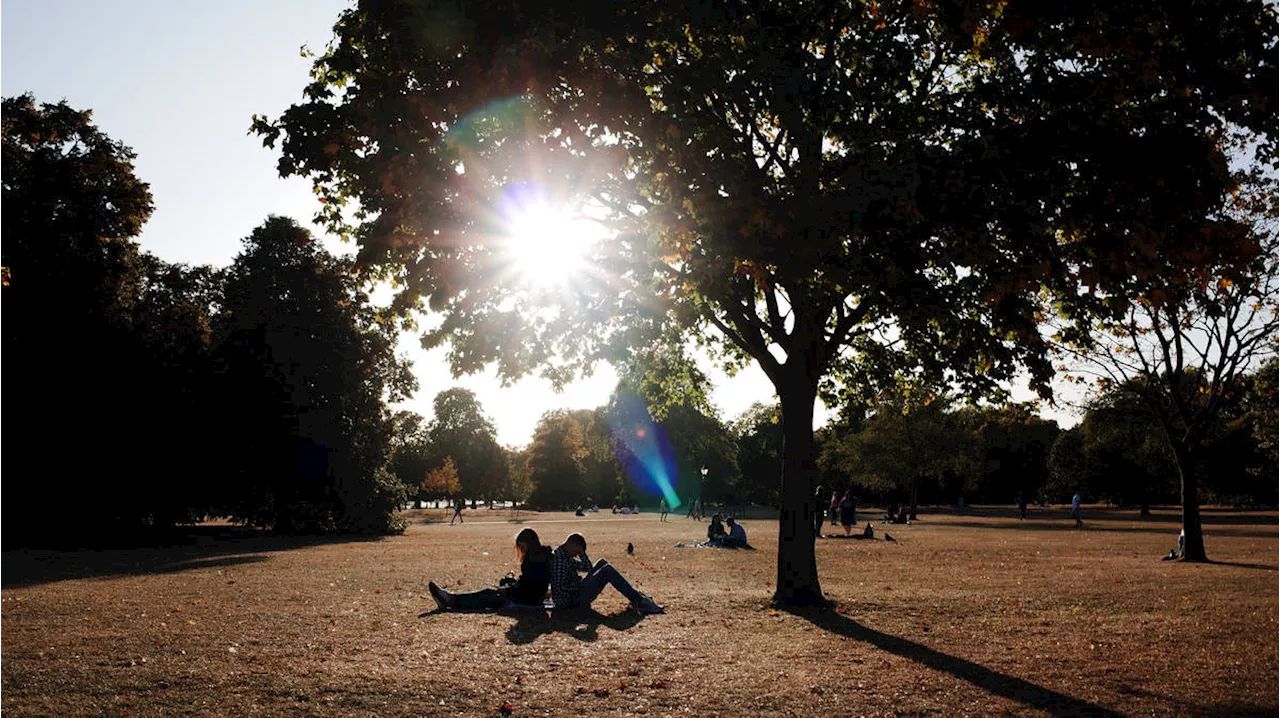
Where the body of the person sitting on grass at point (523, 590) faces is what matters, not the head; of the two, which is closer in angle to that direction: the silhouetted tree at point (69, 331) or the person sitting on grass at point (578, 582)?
the silhouetted tree

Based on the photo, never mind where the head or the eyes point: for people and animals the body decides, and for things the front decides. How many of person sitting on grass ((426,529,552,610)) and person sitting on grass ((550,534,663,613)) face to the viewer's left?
1

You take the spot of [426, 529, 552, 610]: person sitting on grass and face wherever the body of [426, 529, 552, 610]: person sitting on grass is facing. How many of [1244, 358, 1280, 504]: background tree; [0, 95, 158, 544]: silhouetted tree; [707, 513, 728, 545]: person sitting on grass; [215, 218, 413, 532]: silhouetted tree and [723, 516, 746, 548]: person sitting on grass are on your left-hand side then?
0

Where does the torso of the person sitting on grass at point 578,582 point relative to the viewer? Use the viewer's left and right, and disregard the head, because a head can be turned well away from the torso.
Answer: facing to the right of the viewer

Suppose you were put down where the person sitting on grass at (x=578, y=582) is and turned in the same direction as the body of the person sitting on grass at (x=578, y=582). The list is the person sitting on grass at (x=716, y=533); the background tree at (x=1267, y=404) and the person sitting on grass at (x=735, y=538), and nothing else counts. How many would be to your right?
0

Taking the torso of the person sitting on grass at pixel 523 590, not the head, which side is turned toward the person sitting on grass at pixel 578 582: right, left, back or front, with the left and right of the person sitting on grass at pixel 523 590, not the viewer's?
back

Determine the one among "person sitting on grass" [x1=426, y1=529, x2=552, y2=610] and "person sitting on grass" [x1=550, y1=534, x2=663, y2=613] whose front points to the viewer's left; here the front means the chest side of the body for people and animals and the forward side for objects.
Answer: "person sitting on grass" [x1=426, y1=529, x2=552, y2=610]

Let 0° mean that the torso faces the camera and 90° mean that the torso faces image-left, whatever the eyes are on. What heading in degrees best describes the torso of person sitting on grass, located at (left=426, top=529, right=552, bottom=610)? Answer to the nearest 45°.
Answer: approximately 90°

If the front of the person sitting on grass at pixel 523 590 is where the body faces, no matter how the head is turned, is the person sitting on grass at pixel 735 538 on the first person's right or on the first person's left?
on the first person's right

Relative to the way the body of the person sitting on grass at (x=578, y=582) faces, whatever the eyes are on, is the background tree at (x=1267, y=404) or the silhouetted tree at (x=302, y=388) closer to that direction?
the background tree

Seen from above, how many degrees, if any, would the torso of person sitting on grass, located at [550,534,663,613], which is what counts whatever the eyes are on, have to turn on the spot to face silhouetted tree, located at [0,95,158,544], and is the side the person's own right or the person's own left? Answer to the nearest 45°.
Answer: approximately 135° to the person's own left

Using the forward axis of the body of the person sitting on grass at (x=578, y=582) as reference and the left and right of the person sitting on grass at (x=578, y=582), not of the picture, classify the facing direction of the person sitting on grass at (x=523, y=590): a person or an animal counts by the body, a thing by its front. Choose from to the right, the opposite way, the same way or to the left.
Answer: the opposite way
